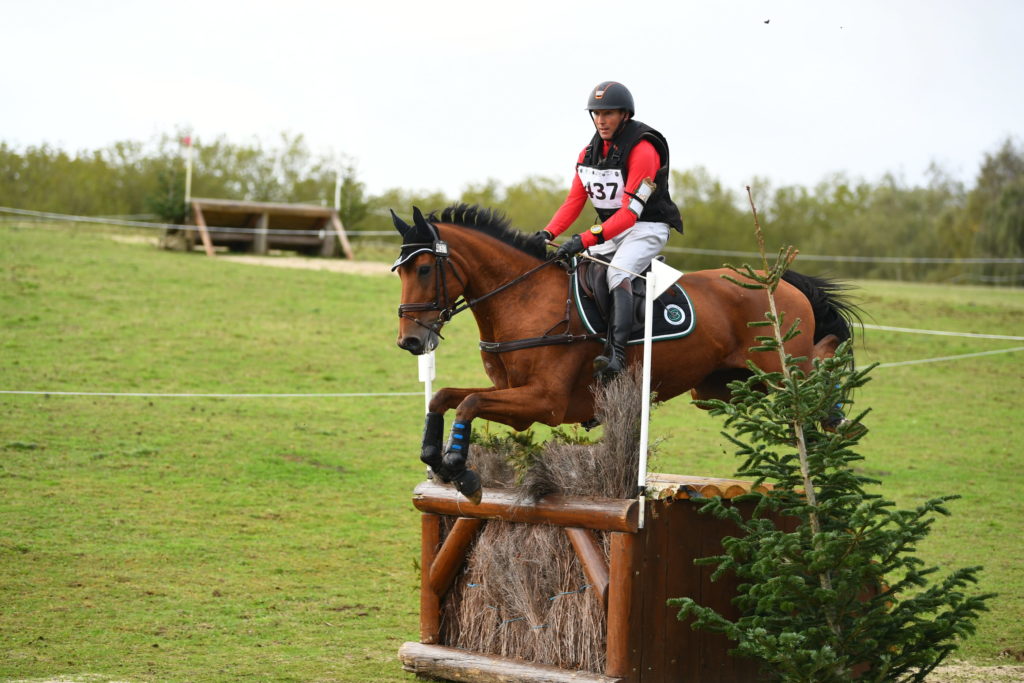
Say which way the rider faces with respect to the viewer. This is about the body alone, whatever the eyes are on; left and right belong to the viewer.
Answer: facing the viewer and to the left of the viewer

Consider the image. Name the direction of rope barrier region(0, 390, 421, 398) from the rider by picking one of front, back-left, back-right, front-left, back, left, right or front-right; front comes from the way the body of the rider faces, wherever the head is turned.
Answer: right

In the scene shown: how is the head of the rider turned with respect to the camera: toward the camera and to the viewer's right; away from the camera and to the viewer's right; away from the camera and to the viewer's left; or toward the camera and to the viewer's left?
toward the camera and to the viewer's left
